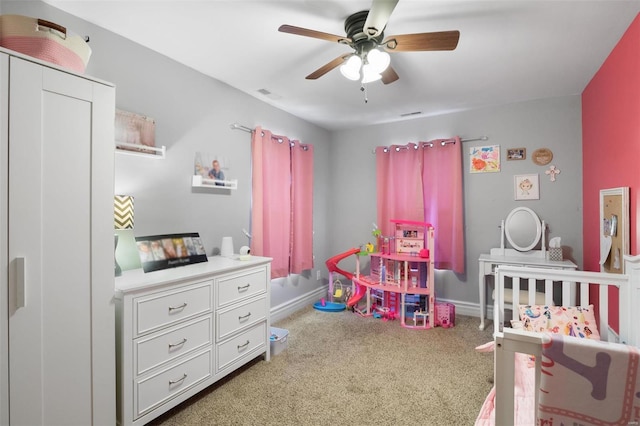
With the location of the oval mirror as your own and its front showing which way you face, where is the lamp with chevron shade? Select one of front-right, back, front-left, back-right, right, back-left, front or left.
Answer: front-right

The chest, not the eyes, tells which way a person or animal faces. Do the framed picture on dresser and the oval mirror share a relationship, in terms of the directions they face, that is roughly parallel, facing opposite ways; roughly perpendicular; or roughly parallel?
roughly perpendicular

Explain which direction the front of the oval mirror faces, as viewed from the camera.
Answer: facing the viewer

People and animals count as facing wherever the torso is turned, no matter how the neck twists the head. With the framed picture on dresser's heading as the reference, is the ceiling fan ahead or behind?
ahead

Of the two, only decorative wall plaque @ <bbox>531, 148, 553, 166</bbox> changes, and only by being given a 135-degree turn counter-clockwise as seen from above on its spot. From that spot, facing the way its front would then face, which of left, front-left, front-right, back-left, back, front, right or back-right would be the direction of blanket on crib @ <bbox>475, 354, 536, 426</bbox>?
back-right

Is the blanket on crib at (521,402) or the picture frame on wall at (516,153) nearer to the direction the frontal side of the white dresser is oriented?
the blanket on crib

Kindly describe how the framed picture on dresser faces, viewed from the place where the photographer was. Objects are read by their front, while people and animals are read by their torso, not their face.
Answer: facing the viewer and to the right of the viewer

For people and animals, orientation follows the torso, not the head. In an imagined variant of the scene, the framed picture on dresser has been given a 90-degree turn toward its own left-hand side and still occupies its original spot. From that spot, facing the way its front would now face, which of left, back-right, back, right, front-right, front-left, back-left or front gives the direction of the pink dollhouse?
front-right

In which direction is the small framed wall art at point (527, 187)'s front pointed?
toward the camera

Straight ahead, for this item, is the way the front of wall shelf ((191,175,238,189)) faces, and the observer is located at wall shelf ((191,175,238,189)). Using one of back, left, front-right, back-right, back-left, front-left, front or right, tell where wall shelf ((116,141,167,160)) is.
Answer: right

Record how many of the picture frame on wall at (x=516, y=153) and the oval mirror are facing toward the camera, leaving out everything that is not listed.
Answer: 2

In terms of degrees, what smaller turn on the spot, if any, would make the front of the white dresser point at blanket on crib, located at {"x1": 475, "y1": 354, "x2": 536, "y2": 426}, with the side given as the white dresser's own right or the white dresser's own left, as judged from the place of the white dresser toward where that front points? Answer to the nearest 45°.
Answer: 0° — it already faces it

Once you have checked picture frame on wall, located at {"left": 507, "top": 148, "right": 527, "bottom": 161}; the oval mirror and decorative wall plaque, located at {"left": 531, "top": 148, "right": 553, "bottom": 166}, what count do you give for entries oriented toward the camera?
3
